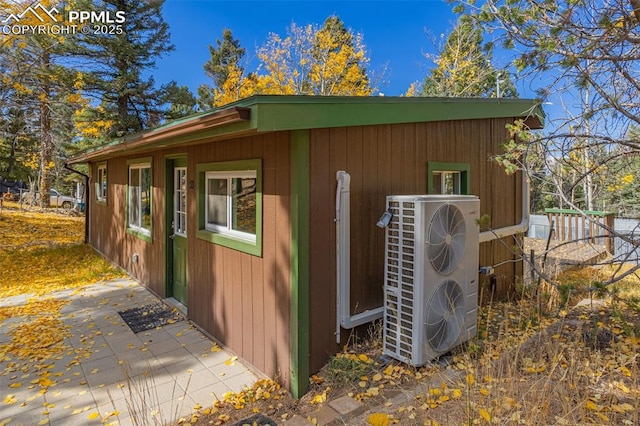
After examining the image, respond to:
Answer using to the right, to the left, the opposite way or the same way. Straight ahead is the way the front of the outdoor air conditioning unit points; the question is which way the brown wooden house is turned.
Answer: to the right

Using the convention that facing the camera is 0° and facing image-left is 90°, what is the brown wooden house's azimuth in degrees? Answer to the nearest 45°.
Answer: approximately 45°

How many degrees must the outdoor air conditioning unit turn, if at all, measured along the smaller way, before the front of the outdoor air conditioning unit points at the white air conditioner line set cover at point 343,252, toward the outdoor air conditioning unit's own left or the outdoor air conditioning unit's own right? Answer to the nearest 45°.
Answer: approximately 135° to the outdoor air conditioning unit's own right

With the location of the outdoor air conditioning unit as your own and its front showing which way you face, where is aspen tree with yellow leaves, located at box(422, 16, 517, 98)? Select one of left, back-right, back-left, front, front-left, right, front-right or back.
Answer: back-left

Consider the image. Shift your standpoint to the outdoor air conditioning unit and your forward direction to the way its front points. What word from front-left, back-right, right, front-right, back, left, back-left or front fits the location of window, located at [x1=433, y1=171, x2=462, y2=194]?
back-left

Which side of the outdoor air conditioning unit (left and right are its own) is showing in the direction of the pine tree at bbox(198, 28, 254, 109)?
back

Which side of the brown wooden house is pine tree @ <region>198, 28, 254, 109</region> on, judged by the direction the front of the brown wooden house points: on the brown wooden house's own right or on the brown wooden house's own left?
on the brown wooden house's own right

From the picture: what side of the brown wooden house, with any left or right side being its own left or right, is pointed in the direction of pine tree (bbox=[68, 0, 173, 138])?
right
